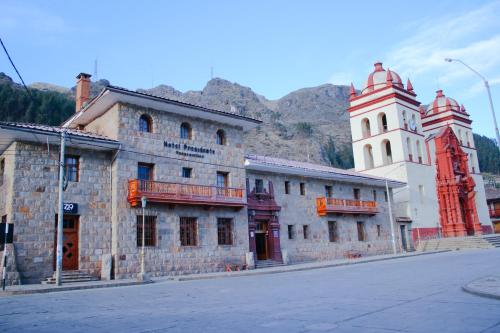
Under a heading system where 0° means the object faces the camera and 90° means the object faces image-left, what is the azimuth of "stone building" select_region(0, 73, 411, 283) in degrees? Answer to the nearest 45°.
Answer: approximately 315°

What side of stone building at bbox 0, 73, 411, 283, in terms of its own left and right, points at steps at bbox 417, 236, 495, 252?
left
